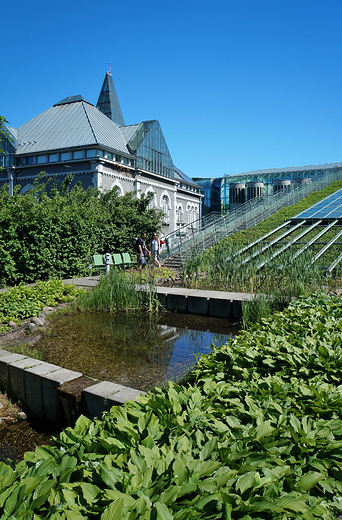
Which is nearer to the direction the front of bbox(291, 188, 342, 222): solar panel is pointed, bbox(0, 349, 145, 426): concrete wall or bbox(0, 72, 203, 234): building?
the concrete wall

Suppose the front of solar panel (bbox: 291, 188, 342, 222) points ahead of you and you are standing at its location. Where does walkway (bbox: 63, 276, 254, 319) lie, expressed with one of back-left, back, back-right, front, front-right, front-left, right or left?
front

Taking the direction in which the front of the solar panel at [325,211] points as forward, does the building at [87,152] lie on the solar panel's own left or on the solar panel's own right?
on the solar panel's own right

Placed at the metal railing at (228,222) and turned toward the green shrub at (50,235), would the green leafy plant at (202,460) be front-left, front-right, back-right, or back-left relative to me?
front-left

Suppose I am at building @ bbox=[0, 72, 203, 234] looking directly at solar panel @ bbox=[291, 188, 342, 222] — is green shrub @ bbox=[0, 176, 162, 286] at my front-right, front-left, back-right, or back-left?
front-right

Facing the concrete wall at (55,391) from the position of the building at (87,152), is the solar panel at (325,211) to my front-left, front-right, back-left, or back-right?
front-left

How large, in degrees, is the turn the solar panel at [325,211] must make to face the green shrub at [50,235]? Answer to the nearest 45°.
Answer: approximately 45° to its right

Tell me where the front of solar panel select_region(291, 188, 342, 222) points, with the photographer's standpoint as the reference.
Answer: facing the viewer

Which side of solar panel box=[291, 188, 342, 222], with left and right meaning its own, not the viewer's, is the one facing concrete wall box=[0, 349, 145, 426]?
front

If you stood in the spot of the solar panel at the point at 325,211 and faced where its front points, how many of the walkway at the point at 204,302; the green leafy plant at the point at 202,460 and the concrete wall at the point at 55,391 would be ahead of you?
3

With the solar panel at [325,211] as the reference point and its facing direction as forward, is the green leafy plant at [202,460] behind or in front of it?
in front
